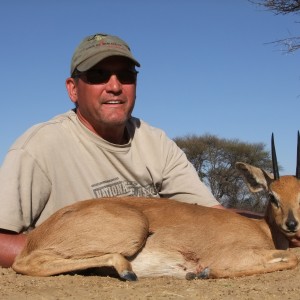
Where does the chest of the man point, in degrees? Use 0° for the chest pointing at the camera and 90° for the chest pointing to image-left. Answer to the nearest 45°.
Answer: approximately 315°

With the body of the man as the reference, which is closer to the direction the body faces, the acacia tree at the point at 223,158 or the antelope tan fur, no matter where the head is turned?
the antelope tan fur

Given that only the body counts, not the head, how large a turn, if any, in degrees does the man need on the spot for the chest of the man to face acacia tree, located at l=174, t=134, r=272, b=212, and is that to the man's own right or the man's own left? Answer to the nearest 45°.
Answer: approximately 135° to the man's own left

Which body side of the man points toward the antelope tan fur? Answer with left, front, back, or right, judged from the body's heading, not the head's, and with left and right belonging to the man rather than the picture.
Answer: front
